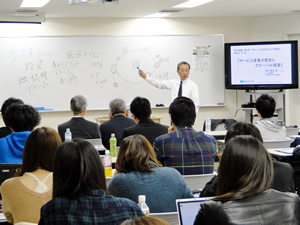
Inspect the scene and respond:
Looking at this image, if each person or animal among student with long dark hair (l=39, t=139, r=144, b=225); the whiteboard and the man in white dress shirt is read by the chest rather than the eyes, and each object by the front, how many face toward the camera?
2

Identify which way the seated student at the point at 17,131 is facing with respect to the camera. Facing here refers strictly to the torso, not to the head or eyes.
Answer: away from the camera

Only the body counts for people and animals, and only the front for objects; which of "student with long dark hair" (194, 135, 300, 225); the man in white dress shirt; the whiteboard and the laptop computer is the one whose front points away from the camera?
the student with long dark hair

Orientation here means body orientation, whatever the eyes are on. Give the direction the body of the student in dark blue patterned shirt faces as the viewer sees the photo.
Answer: away from the camera

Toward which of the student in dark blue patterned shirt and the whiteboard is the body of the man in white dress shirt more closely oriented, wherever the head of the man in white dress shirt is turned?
the student in dark blue patterned shirt

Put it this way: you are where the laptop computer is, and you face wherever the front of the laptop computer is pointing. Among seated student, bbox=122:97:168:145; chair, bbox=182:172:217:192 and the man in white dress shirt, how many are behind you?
3

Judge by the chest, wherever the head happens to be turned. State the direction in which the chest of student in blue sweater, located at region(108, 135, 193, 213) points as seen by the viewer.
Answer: away from the camera

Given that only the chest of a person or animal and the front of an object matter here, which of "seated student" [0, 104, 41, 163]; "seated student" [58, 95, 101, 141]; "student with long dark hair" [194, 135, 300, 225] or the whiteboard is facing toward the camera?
the whiteboard

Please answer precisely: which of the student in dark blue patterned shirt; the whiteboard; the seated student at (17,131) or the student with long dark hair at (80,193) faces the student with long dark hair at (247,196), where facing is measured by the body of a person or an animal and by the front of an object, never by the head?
the whiteboard

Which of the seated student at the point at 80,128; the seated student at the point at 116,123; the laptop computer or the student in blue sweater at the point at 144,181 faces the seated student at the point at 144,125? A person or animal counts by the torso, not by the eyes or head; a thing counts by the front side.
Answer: the student in blue sweater

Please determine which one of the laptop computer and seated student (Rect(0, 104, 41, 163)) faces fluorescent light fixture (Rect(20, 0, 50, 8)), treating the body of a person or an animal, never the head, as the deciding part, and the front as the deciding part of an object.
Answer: the seated student

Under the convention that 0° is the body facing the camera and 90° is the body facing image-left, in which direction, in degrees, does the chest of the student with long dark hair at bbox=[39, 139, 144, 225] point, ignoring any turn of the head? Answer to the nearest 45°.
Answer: approximately 180°

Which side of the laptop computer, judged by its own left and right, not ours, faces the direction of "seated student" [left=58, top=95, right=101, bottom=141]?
back

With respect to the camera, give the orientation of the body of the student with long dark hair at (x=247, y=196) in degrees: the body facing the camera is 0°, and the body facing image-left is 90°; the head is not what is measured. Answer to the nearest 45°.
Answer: approximately 180°

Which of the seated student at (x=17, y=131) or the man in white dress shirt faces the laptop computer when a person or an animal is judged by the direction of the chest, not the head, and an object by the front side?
the man in white dress shirt

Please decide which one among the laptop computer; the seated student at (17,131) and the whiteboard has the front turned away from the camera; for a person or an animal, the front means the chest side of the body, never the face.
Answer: the seated student

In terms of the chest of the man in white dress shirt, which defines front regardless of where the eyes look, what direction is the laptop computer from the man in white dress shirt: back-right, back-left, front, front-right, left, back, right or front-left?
front

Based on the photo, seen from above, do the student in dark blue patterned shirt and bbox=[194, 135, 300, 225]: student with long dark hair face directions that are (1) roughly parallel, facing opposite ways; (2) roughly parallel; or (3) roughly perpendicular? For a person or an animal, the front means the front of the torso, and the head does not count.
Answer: roughly parallel

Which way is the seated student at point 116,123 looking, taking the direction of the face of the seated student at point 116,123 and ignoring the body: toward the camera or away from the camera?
away from the camera

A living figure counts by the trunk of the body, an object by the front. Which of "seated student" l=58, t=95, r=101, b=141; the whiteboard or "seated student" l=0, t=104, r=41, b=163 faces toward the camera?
the whiteboard

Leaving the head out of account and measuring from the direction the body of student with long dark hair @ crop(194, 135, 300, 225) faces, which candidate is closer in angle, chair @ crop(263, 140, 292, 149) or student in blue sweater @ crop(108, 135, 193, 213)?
the chair

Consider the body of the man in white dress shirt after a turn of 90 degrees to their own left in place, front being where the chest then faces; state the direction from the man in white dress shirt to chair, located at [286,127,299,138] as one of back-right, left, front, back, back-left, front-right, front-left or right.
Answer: front-right

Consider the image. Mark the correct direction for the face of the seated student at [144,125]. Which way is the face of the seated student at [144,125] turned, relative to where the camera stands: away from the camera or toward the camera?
away from the camera
